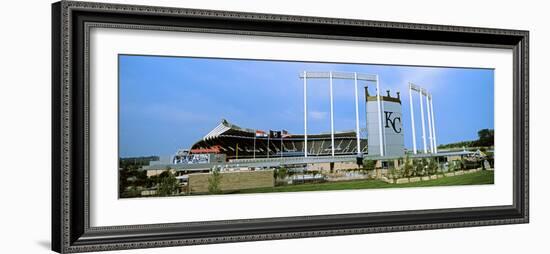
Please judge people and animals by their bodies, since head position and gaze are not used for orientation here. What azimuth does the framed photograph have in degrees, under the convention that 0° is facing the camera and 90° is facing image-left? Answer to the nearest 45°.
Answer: approximately 315°
